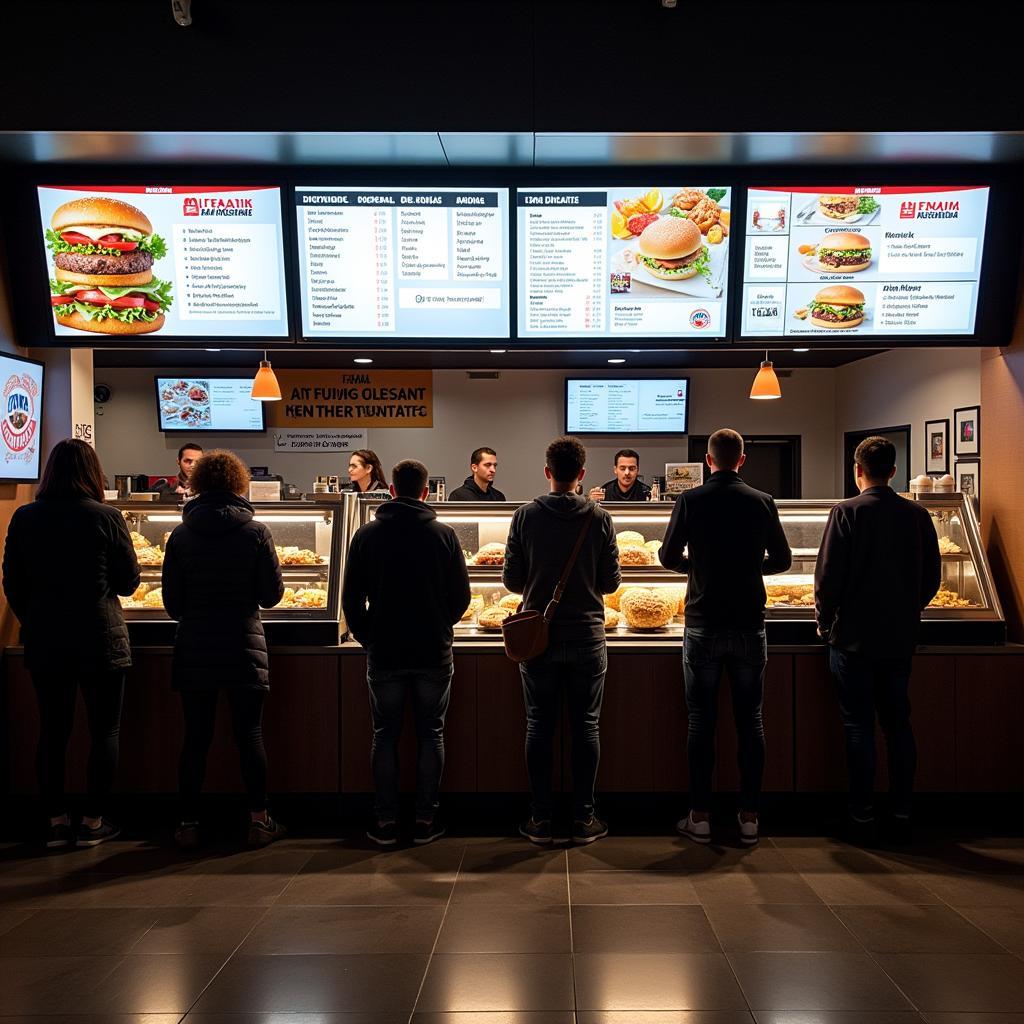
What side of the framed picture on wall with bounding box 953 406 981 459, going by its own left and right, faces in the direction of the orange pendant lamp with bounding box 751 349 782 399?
front

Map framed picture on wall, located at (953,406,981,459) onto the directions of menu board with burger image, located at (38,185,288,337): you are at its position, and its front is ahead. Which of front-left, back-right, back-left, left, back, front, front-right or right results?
left

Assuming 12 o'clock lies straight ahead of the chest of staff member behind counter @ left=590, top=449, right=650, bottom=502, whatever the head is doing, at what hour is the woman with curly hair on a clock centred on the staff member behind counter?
The woman with curly hair is roughly at 1 o'clock from the staff member behind counter.

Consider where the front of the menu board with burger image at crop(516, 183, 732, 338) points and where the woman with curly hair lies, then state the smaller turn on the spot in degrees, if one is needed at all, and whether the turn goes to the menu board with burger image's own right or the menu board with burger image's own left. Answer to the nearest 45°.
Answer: approximately 45° to the menu board with burger image's own right

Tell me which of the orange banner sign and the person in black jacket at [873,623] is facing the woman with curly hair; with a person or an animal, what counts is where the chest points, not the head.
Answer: the orange banner sign

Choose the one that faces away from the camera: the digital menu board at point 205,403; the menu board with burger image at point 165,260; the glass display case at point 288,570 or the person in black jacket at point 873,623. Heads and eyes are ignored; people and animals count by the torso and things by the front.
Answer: the person in black jacket

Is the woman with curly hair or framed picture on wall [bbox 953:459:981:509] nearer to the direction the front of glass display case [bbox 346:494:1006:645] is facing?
the woman with curly hair

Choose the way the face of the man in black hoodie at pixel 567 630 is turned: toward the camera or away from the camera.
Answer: away from the camera

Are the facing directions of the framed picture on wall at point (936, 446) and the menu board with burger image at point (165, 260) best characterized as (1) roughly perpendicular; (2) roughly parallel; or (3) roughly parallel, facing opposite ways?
roughly perpendicular

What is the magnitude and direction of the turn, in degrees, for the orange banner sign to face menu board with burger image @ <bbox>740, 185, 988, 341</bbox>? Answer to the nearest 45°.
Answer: approximately 45° to its left

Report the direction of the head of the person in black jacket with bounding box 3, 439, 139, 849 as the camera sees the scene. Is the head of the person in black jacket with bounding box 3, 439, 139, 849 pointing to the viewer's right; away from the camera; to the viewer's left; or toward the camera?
away from the camera

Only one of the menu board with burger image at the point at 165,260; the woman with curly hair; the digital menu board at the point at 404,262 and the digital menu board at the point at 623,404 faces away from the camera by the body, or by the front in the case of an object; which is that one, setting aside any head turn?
the woman with curly hair

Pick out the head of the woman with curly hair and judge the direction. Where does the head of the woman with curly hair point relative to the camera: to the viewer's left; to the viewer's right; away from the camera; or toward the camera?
away from the camera

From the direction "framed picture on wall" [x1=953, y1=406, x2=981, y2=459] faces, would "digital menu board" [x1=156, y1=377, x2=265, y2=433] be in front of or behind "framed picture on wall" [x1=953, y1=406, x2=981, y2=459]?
in front
